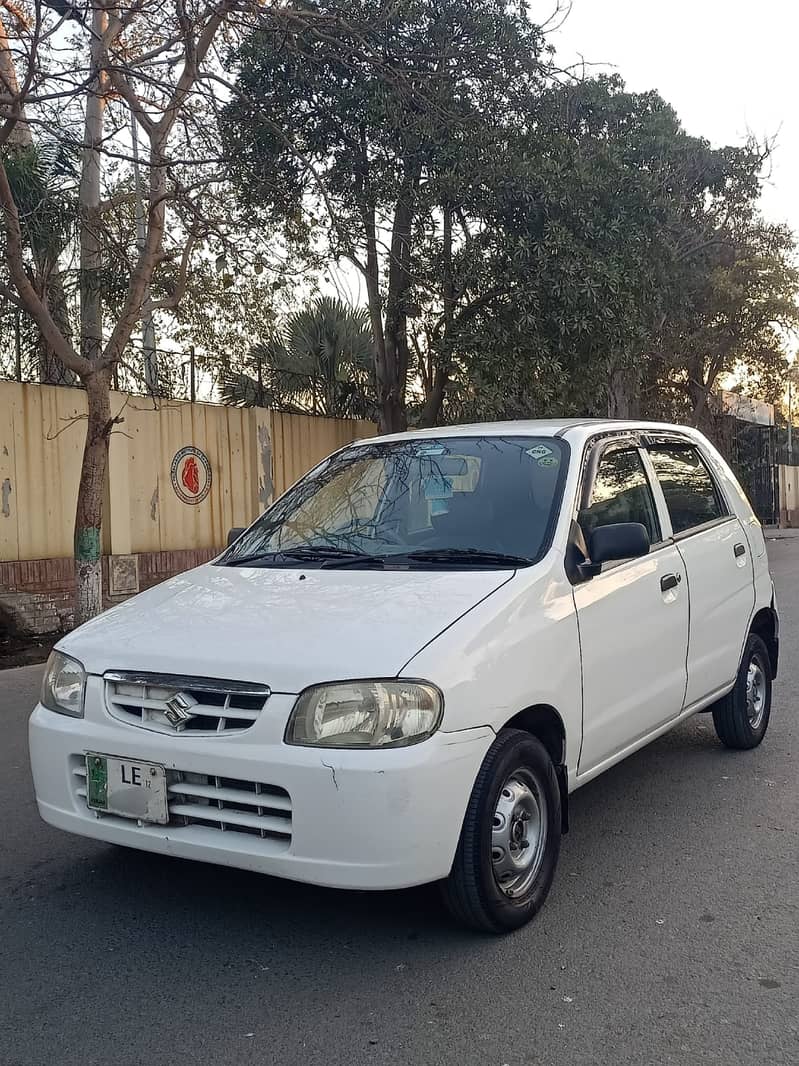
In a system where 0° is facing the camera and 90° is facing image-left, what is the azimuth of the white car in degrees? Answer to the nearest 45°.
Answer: approximately 45°

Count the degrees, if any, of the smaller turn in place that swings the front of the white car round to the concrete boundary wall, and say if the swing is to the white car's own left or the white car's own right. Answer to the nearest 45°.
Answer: approximately 135° to the white car's own right

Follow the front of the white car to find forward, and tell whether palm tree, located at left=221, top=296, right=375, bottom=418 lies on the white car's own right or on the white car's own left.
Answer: on the white car's own right
